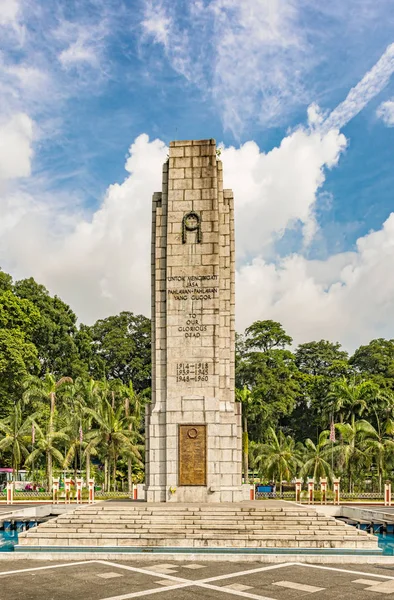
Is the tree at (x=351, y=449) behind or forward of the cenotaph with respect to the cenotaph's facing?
behind

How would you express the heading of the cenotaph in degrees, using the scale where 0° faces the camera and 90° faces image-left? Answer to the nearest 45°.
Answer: approximately 0°

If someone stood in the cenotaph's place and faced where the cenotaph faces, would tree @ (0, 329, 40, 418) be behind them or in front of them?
behind

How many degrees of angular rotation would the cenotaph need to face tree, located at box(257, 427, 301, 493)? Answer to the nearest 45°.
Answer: approximately 180°

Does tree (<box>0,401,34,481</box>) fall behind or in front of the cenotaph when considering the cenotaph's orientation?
behind

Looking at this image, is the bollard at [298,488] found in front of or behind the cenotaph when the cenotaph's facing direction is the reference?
behind
